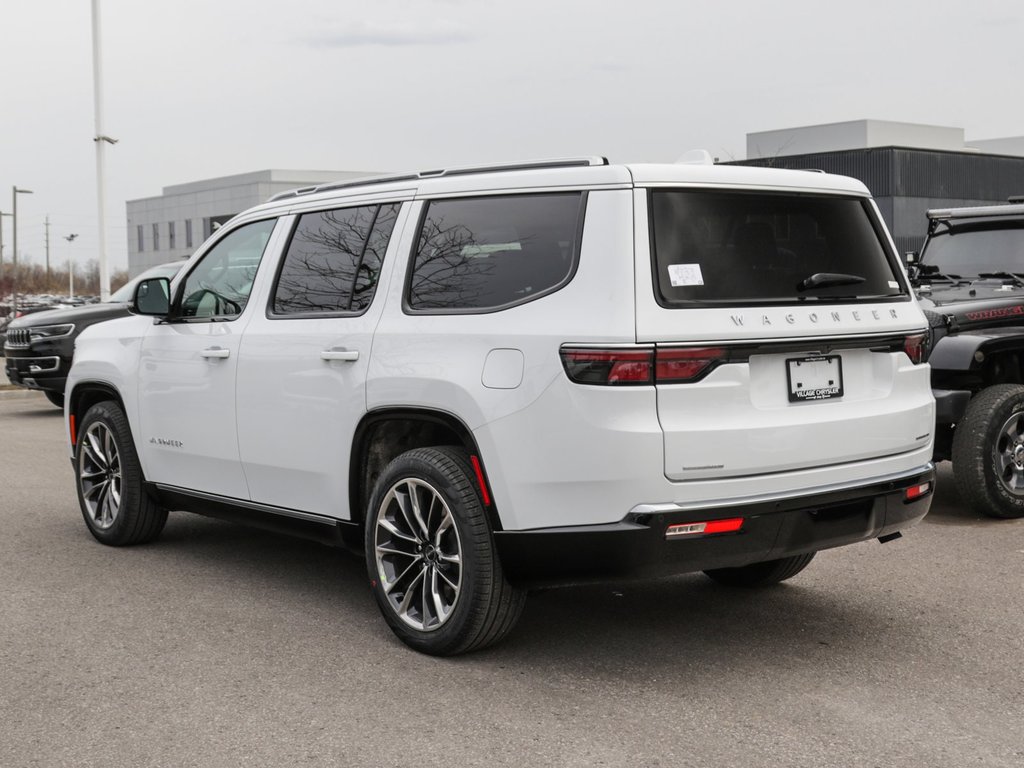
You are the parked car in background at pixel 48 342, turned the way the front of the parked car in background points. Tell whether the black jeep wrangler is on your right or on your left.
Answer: on your left

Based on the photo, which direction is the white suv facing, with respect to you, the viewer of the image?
facing away from the viewer and to the left of the viewer

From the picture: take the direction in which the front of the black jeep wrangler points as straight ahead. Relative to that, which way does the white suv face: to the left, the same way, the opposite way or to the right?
to the right

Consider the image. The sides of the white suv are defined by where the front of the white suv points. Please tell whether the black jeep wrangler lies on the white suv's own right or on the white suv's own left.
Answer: on the white suv's own right

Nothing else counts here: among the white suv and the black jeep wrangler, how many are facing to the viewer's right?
0

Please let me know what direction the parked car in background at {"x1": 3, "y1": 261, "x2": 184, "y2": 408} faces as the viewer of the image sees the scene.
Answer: facing the viewer and to the left of the viewer

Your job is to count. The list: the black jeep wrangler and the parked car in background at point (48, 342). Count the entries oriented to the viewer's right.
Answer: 0
